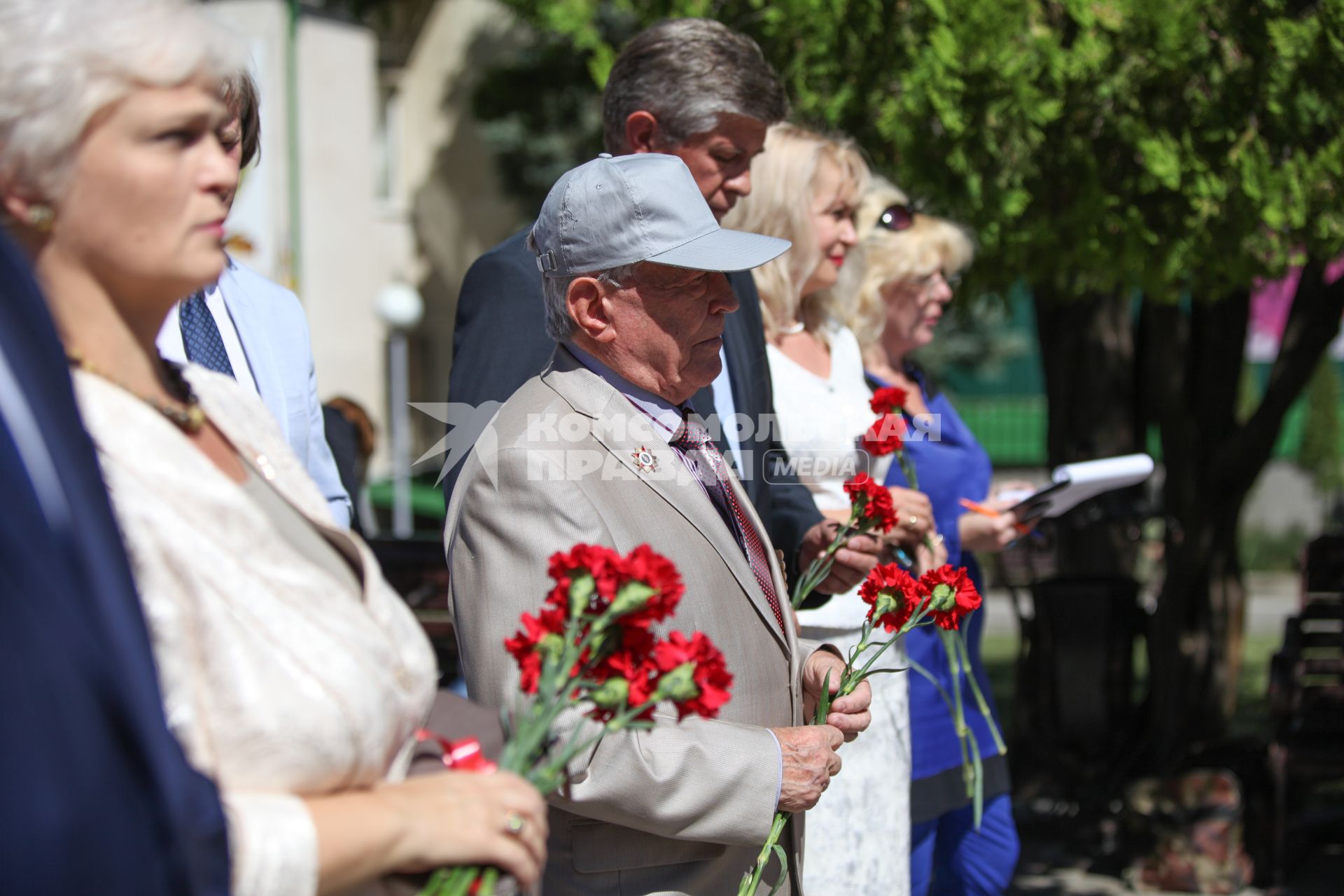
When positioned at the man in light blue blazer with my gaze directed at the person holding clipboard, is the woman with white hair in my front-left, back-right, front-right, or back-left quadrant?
back-right

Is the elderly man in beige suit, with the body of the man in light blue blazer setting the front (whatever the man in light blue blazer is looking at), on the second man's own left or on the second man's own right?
on the second man's own left

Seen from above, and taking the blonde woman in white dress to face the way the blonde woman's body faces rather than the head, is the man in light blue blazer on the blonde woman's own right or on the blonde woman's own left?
on the blonde woman's own right

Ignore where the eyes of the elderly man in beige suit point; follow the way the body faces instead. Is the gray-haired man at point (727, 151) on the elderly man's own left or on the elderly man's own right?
on the elderly man's own left

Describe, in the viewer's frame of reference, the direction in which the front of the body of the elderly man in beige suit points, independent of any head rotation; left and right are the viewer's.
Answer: facing to the right of the viewer

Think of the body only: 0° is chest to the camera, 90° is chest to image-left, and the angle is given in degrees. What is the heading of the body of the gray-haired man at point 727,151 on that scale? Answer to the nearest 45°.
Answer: approximately 315°

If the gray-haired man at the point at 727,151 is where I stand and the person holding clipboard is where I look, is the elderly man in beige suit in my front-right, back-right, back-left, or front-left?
back-right
